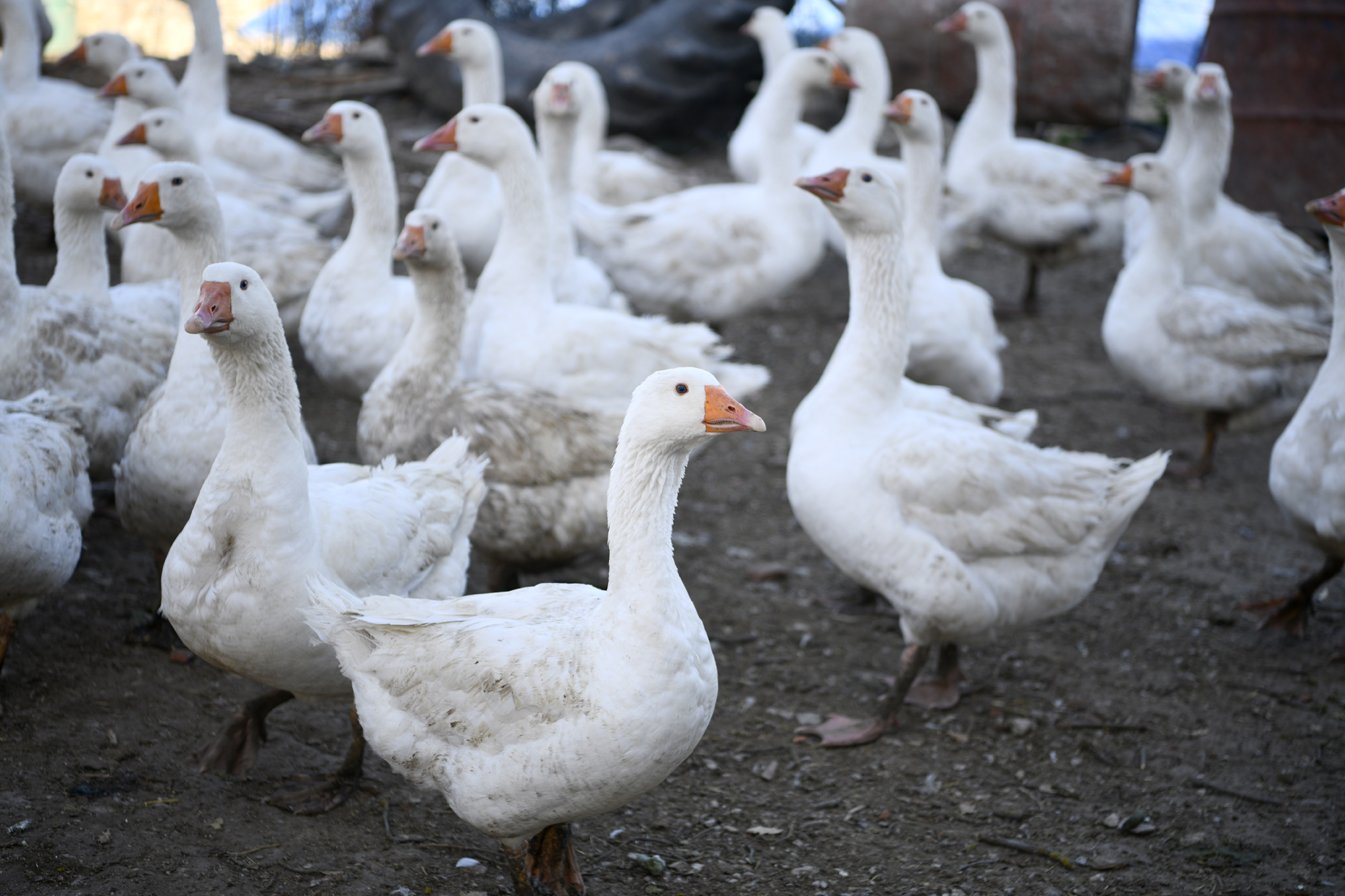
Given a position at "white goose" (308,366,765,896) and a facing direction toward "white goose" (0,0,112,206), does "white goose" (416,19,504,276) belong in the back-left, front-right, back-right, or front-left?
front-right

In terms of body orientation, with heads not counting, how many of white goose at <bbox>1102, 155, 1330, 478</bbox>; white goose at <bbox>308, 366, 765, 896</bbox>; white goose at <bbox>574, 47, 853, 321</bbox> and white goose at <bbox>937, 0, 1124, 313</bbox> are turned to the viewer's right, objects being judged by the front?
2

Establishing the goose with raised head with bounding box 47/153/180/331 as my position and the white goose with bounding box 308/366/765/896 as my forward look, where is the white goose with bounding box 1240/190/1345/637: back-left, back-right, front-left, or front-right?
front-left

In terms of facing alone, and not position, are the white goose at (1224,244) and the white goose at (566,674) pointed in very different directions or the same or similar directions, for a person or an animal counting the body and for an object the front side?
very different directions

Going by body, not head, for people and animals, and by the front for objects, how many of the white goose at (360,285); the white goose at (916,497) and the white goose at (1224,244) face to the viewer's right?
0

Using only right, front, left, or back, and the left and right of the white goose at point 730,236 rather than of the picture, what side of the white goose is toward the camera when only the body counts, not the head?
right

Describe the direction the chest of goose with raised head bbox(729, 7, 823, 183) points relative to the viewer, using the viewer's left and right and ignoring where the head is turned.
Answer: facing to the left of the viewer

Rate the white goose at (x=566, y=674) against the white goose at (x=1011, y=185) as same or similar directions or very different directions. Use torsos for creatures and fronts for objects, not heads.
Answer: very different directions
